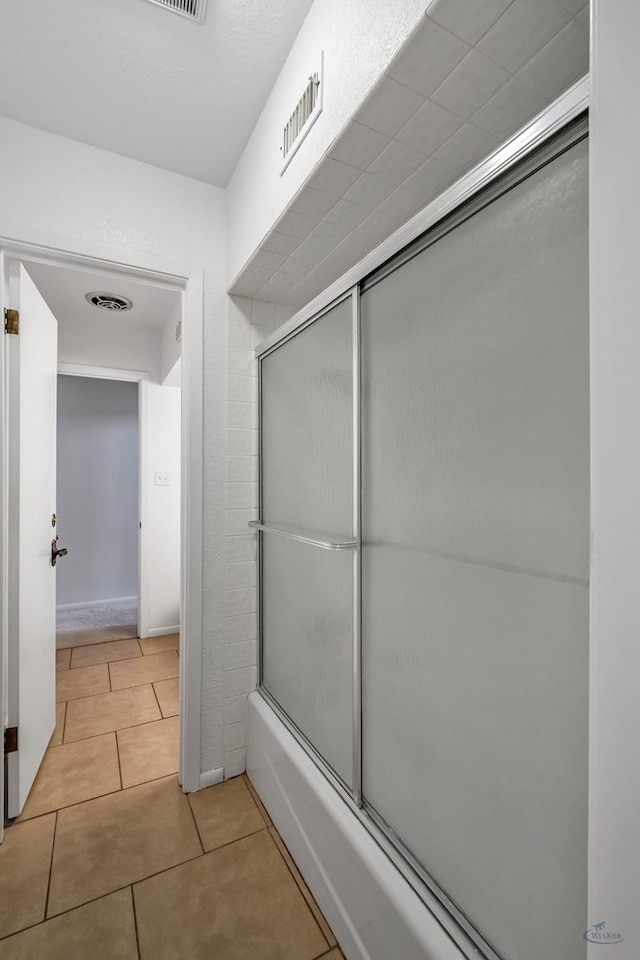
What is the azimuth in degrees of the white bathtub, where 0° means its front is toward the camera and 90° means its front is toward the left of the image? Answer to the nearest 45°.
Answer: approximately 45°
